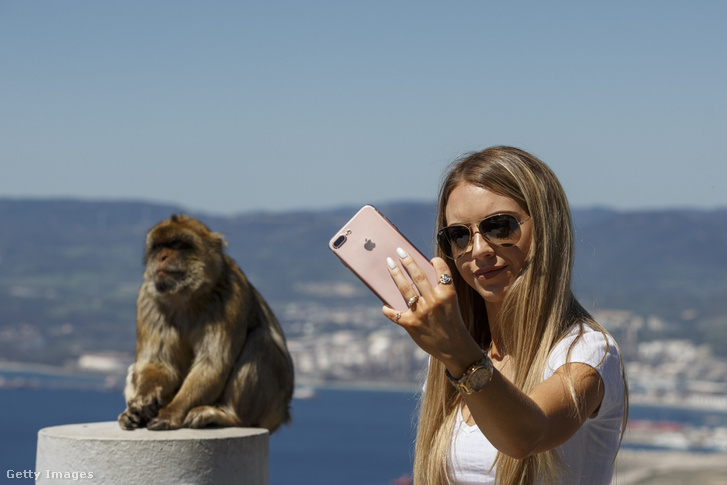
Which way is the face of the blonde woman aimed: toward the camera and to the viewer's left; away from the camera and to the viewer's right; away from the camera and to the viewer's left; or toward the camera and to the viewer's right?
toward the camera and to the viewer's left

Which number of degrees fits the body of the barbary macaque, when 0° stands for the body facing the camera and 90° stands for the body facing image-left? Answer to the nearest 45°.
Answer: approximately 45°

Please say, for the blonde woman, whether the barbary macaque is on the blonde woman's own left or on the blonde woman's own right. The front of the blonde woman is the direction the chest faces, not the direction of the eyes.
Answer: on the blonde woman's own right

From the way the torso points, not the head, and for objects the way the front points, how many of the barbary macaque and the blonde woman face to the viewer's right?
0

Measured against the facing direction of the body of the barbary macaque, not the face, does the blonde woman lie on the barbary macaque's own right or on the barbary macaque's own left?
on the barbary macaque's own left

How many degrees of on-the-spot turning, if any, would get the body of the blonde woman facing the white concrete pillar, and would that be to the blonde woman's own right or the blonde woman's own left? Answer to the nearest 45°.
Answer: approximately 90° to the blonde woman's own right

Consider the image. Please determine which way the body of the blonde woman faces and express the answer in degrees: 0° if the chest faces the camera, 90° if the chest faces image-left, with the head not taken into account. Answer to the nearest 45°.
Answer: approximately 45°
